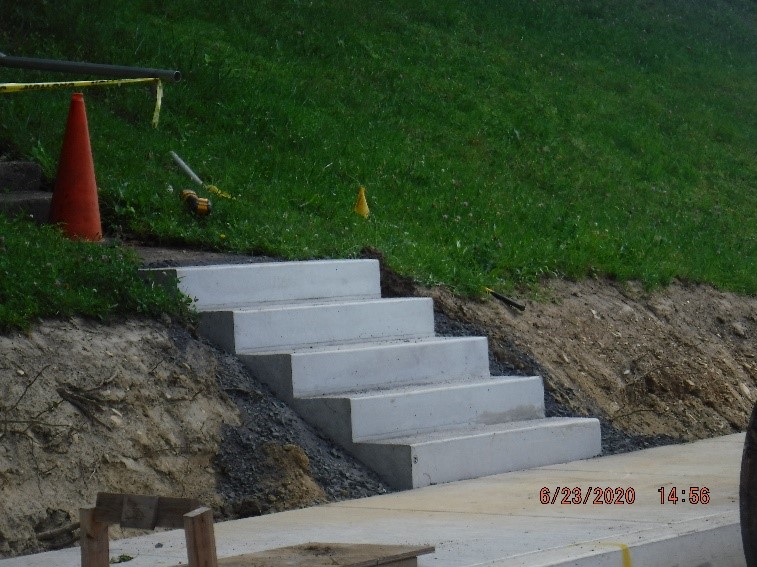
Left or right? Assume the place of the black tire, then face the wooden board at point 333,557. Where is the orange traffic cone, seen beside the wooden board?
right

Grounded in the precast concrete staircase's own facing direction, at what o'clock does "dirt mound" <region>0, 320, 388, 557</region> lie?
The dirt mound is roughly at 3 o'clock from the precast concrete staircase.

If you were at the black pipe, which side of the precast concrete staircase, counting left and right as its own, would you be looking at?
back

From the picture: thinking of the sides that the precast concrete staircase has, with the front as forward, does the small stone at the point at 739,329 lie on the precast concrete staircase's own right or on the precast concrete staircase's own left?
on the precast concrete staircase's own left

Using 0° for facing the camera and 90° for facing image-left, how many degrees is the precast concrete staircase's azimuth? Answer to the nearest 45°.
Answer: approximately 315°

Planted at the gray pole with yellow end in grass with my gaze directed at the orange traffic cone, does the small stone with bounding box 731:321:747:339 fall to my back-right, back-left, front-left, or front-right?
back-left

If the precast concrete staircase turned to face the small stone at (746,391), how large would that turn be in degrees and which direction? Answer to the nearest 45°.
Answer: approximately 90° to its left

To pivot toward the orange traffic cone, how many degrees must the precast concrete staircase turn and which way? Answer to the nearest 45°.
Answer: approximately 180°
